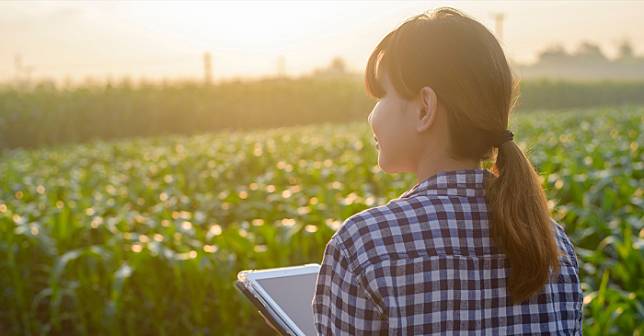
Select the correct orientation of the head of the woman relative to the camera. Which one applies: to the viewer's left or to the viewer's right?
to the viewer's left

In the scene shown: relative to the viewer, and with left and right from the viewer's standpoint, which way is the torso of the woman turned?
facing away from the viewer and to the left of the viewer
